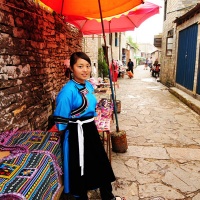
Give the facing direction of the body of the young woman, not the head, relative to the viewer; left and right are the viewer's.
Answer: facing the viewer and to the right of the viewer

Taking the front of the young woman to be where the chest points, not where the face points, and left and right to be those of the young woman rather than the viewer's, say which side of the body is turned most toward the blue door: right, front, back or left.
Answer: left

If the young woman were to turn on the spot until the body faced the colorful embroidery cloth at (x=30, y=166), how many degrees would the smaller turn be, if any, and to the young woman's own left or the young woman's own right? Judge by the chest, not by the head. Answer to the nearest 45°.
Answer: approximately 90° to the young woman's own right

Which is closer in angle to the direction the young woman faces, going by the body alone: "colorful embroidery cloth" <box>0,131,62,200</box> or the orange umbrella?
the colorful embroidery cloth

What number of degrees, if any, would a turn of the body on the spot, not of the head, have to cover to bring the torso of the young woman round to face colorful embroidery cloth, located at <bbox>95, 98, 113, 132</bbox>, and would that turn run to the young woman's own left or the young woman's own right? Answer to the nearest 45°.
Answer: approximately 135° to the young woman's own left

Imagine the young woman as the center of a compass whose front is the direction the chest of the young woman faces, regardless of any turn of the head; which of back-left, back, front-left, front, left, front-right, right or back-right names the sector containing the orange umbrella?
back-left
